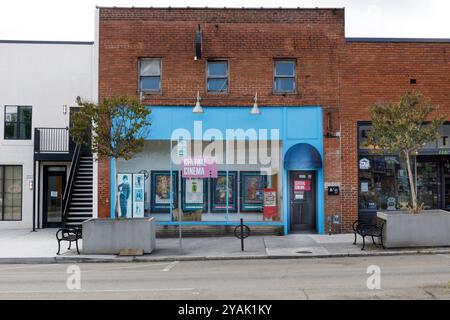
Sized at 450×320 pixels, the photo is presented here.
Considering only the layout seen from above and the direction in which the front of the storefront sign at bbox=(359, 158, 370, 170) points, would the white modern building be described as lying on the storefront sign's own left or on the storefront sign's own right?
on the storefront sign's own right

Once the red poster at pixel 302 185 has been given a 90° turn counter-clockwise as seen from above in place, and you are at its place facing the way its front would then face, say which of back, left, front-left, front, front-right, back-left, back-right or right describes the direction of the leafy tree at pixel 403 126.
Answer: front-right

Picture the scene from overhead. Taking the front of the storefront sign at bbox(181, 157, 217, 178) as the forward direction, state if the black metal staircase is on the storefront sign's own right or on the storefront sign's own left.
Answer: on the storefront sign's own right

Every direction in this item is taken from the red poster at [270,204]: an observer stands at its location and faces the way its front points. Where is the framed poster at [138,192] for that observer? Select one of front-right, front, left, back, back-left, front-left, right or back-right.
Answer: right

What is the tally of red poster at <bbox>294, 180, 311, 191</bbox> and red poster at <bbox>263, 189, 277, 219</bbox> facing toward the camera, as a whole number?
2

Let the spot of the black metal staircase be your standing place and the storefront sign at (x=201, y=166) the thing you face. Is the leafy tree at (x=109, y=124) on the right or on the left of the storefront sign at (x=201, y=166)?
right

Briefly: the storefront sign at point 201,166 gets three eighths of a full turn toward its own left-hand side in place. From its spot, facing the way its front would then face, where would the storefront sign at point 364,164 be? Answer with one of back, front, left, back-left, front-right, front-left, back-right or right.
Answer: front-right

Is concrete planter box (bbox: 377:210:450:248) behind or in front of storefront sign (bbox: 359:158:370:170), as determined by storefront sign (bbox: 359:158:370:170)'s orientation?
in front

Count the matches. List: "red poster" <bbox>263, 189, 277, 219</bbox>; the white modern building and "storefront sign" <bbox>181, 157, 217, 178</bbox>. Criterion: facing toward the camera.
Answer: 3
